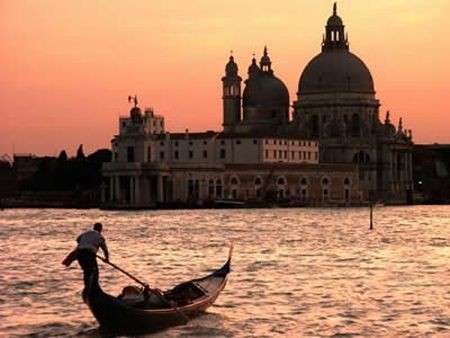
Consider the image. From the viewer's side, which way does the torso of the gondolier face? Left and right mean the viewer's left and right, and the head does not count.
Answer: facing away from the viewer and to the right of the viewer
